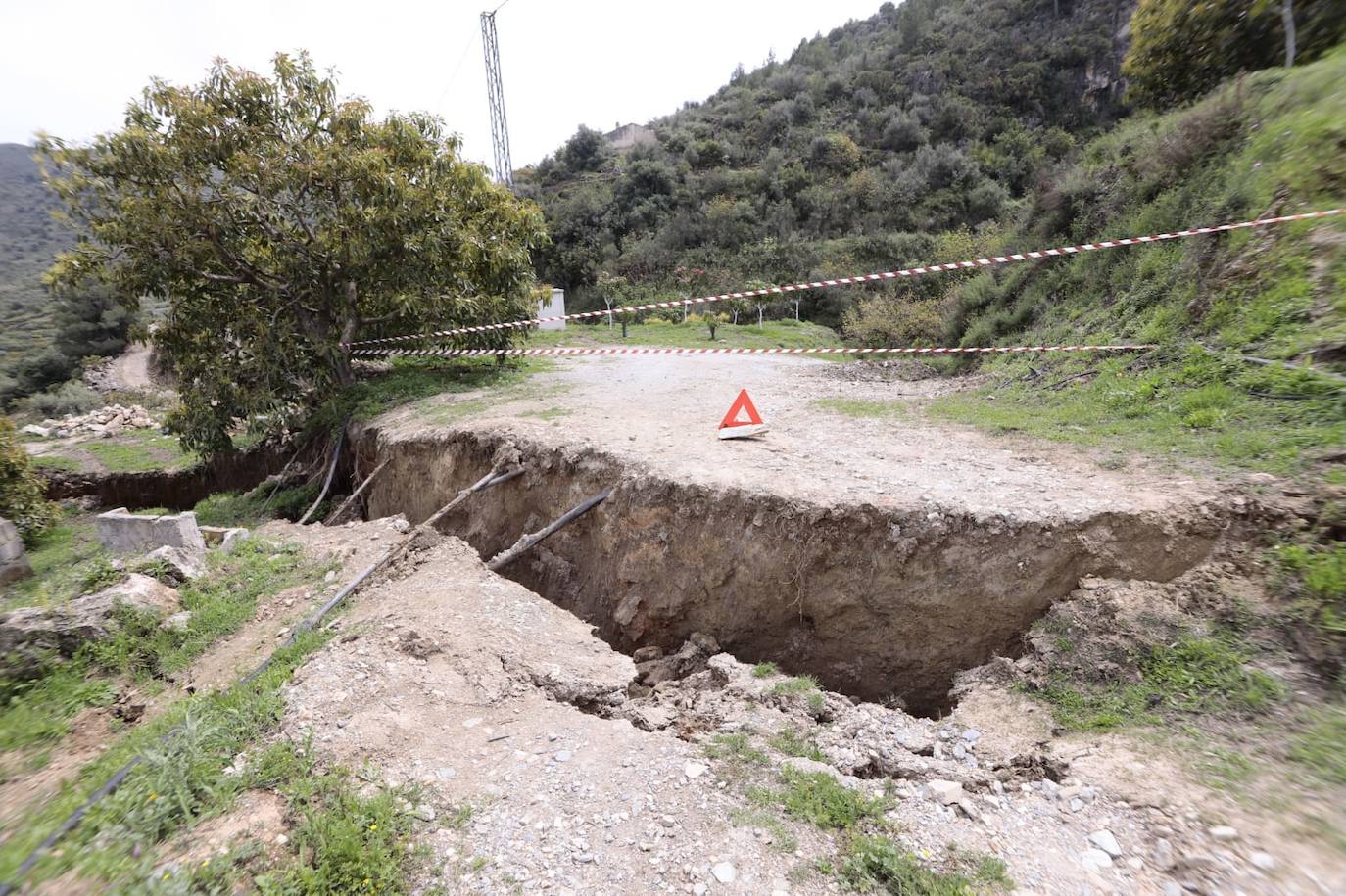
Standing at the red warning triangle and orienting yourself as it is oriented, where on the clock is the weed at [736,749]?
The weed is roughly at 12 o'clock from the red warning triangle.

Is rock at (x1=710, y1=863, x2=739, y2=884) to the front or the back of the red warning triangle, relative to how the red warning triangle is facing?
to the front

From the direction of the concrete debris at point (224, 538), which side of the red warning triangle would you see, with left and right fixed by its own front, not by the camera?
right

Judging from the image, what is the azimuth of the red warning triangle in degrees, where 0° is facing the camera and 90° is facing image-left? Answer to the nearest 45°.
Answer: approximately 0°

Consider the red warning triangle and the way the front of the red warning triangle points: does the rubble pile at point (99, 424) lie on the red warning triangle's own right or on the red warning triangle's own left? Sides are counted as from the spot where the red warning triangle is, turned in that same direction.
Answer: on the red warning triangle's own right

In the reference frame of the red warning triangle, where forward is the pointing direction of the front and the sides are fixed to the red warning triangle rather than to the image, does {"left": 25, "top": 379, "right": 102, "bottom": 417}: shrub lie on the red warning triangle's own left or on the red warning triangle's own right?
on the red warning triangle's own right

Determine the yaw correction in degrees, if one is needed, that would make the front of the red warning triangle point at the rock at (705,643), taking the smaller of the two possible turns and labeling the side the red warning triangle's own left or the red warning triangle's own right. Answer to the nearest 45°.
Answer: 0° — it already faces it

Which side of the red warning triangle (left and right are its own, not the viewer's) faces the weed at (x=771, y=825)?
front

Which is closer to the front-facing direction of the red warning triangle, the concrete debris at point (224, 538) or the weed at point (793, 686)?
the weed

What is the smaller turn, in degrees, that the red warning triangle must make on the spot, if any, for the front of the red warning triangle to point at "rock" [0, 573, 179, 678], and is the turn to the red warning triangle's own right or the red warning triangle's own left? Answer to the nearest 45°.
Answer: approximately 45° to the red warning triangle's own right

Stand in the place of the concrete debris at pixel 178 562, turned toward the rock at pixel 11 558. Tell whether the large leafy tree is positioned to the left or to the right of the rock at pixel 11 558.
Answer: right

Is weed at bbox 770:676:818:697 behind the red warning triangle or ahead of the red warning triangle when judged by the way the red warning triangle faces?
ahead

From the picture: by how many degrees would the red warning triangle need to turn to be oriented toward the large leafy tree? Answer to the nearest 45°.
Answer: approximately 135° to its right

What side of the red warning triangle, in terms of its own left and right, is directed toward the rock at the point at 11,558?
right

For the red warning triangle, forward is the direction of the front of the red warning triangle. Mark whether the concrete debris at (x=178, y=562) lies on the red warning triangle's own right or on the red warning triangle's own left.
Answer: on the red warning triangle's own right
